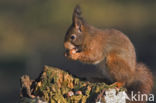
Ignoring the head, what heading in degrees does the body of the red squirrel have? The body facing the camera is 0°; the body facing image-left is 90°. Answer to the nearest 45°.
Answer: approximately 90°
